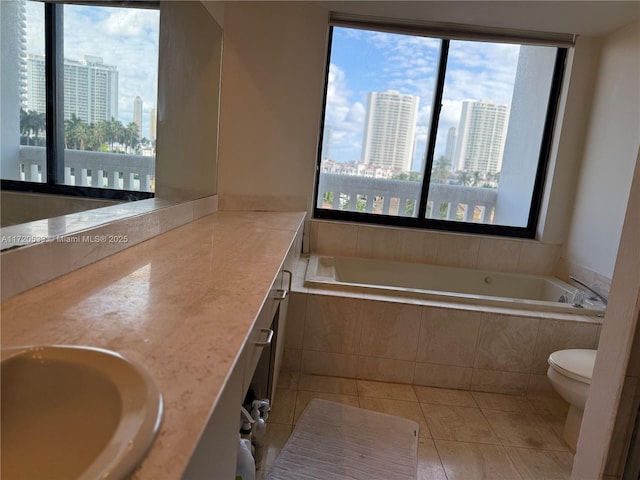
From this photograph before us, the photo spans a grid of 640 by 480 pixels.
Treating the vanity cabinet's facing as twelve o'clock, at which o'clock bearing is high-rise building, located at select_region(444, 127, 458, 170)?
The high-rise building is roughly at 10 o'clock from the vanity cabinet.

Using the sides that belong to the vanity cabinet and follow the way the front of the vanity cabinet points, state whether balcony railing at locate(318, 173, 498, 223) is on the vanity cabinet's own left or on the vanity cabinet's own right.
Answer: on the vanity cabinet's own left

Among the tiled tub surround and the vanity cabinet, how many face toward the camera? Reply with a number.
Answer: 1

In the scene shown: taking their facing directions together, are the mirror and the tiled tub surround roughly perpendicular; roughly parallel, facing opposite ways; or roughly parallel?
roughly perpendicular

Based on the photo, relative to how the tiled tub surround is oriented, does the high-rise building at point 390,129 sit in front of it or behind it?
behind

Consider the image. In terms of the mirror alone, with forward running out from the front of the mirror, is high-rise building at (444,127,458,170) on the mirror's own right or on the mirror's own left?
on the mirror's own left

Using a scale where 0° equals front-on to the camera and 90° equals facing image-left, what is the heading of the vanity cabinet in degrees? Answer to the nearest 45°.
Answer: approximately 270°

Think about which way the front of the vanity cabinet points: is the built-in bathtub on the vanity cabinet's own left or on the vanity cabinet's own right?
on the vanity cabinet's own left
